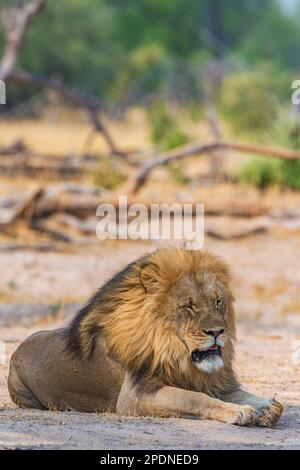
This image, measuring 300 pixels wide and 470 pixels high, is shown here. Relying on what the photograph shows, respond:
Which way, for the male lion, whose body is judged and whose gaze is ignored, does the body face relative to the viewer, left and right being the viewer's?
facing the viewer and to the right of the viewer

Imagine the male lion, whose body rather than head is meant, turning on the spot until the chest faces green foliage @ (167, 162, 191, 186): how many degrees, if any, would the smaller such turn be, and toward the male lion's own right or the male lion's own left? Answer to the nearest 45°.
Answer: approximately 135° to the male lion's own left

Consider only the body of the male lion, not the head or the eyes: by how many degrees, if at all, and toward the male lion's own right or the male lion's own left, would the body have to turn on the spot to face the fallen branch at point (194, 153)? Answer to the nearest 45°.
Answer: approximately 135° to the male lion's own left

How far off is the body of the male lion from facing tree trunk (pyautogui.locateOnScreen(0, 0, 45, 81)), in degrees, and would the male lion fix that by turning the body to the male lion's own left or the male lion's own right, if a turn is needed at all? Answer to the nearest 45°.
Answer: approximately 135° to the male lion's own left

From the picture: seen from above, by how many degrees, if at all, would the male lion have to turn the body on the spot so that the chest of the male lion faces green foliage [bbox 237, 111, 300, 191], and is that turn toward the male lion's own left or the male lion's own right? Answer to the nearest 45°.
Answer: approximately 135° to the male lion's own left

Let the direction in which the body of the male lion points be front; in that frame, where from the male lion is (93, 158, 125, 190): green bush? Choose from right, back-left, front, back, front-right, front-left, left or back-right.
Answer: back-left

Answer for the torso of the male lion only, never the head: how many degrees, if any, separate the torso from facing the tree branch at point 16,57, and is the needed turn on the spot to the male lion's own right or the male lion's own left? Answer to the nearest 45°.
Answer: approximately 135° to the male lion's own left
